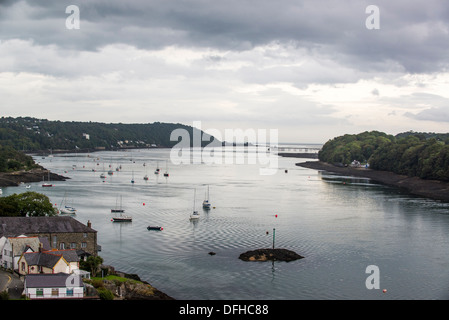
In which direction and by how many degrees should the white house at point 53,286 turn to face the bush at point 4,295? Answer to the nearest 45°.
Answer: approximately 45° to its right

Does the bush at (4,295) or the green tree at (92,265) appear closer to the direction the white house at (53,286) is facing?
the bush

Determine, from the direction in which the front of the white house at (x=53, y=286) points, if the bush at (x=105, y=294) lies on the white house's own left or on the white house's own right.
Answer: on the white house's own left

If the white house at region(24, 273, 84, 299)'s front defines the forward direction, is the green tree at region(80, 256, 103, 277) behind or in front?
behind

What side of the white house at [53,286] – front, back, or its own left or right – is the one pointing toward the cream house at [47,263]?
back

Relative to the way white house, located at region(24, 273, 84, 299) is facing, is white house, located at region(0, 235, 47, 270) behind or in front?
behind

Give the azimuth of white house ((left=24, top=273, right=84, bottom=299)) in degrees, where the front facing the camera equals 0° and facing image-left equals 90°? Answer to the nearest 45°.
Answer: approximately 0°
